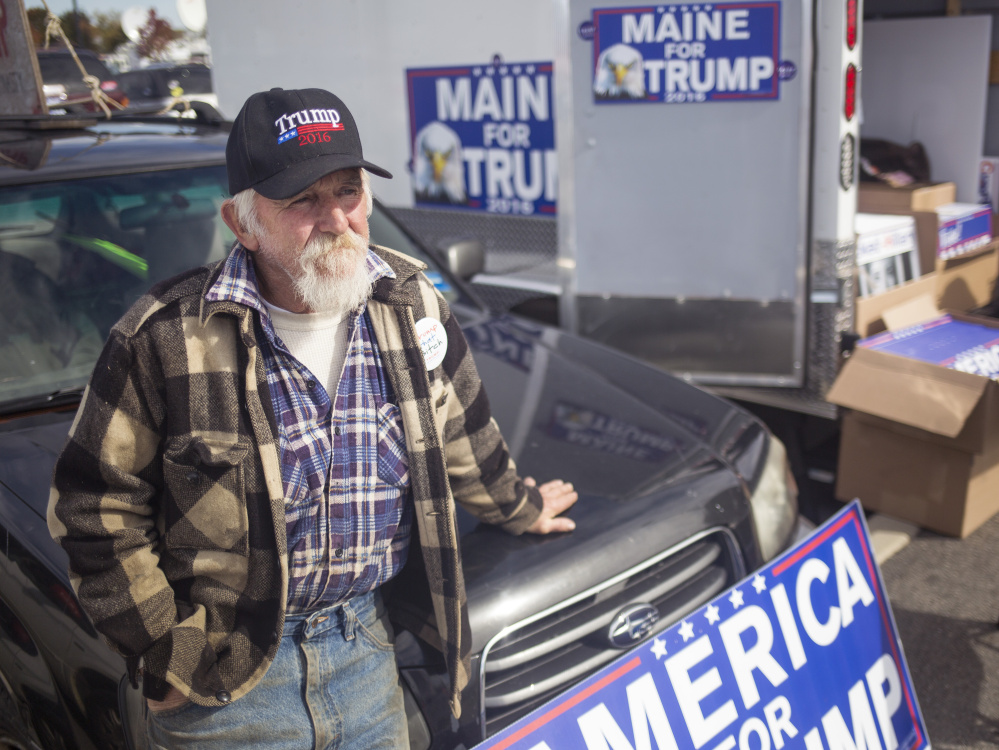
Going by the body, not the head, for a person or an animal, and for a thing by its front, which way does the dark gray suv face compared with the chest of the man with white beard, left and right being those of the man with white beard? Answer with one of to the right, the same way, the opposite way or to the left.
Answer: the same way

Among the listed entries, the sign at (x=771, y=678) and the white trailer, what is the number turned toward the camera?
1

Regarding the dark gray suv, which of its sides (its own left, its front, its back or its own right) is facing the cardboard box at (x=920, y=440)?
left

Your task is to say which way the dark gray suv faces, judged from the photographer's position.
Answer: facing the viewer and to the right of the viewer

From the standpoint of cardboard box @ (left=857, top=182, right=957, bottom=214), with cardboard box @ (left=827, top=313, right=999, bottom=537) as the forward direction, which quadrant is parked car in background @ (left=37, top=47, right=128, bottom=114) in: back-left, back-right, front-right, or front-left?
back-right

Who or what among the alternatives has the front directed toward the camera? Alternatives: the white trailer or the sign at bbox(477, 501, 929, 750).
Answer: the sign

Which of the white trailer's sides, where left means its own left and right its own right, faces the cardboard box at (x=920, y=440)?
back

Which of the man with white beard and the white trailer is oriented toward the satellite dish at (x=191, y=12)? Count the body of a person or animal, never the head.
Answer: the white trailer

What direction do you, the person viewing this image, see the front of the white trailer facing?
facing away from the viewer and to the left of the viewer

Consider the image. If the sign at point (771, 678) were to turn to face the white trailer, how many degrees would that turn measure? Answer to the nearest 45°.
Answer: approximately 180°

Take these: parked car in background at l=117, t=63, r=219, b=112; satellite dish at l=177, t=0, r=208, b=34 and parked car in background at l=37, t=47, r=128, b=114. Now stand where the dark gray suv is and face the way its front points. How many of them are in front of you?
0

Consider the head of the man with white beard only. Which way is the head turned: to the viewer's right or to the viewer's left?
to the viewer's right

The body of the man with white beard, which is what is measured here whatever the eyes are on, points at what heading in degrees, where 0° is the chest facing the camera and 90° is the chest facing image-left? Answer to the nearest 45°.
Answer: approximately 315°

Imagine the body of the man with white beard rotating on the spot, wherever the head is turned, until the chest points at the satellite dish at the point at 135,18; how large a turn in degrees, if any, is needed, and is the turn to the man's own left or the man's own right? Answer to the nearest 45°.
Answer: approximately 135° to the man's own left

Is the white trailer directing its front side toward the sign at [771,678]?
no

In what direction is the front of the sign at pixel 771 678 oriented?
toward the camera
